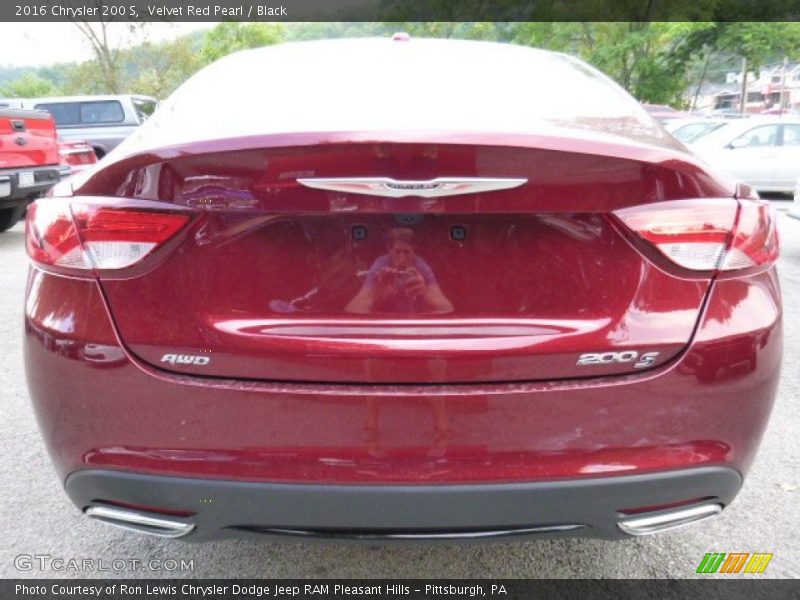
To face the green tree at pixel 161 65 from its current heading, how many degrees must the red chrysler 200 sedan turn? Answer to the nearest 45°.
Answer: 0° — it already faces it

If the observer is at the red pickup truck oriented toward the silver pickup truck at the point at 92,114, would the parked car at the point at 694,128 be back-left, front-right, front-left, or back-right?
front-right

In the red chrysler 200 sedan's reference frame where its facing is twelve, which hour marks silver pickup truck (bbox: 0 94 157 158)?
The silver pickup truck is roughly at 11 o'clock from the red chrysler 200 sedan.

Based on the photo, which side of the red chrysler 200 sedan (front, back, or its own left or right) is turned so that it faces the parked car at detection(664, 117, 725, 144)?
front

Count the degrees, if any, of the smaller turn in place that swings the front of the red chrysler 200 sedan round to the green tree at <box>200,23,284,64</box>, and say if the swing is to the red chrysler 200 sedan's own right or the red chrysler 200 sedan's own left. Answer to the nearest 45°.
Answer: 0° — it already faces it

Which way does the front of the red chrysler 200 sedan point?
away from the camera

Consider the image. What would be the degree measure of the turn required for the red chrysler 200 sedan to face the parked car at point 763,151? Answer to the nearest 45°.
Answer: approximately 45° to its right

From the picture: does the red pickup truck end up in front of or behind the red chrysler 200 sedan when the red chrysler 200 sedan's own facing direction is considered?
in front

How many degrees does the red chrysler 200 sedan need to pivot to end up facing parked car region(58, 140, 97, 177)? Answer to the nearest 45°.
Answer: approximately 45° to its left
